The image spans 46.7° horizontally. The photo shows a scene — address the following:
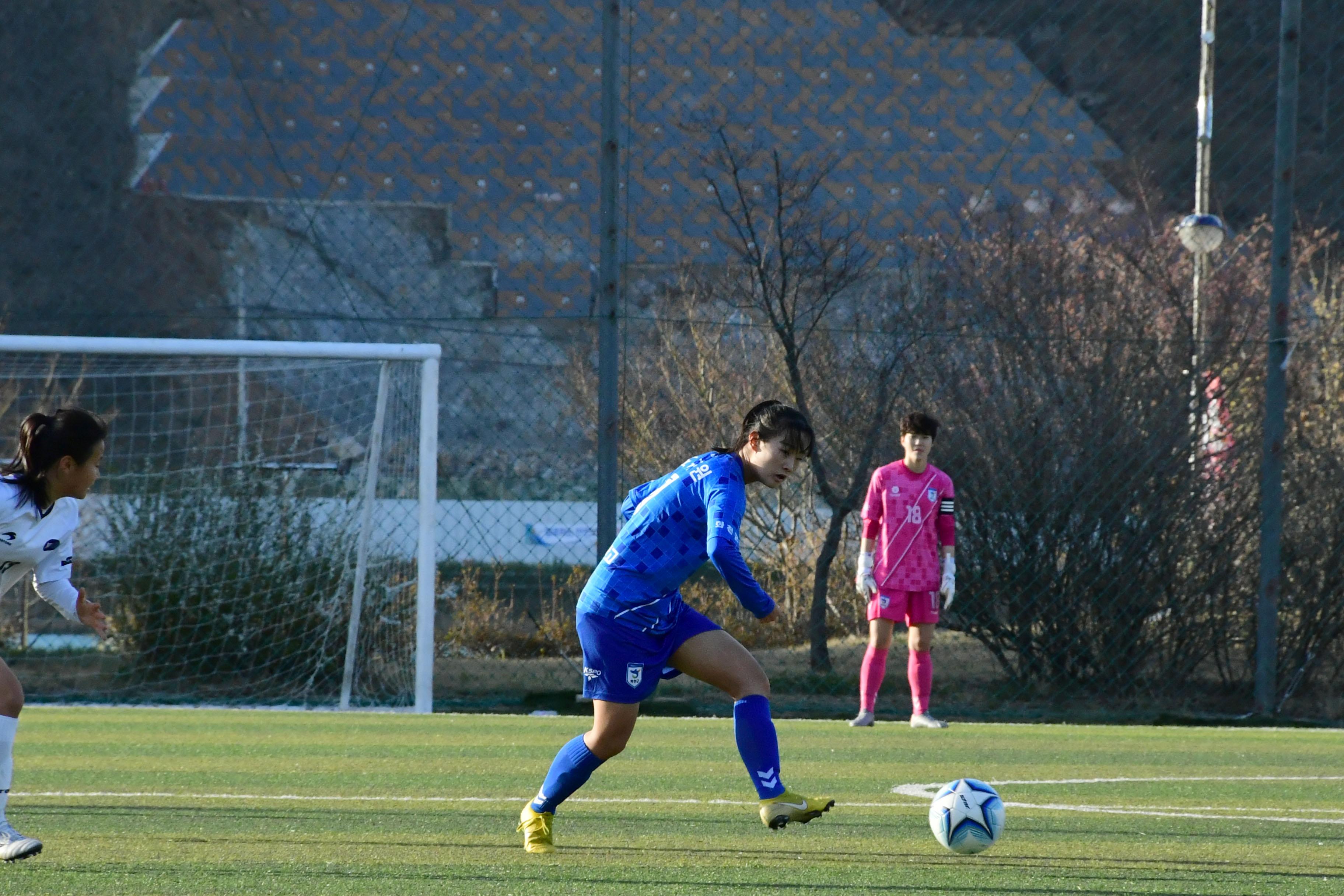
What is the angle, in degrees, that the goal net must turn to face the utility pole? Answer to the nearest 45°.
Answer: approximately 90° to its left

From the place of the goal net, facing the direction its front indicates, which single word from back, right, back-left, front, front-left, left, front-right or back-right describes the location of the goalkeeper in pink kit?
front-left

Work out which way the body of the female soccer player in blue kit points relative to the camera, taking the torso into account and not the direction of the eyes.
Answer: to the viewer's right

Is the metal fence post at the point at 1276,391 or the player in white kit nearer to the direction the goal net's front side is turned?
the player in white kit

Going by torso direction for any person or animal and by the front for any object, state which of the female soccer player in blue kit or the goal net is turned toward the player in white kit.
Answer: the goal net

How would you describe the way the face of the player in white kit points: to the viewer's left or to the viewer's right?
to the viewer's right

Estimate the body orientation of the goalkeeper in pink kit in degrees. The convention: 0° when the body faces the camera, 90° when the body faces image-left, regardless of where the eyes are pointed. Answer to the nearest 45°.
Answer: approximately 0°

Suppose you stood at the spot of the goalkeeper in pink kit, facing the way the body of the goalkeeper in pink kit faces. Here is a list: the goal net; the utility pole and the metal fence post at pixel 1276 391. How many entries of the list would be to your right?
1

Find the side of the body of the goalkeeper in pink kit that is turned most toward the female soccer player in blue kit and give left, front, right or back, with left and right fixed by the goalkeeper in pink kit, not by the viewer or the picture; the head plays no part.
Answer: front

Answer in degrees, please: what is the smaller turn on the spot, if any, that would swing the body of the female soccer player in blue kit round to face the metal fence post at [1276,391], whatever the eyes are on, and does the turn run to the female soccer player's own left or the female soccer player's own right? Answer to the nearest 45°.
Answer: approximately 45° to the female soccer player's own left

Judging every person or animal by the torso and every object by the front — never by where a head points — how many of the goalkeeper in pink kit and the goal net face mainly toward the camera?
2

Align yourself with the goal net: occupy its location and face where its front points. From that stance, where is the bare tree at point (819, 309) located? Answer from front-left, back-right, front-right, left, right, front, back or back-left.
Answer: left

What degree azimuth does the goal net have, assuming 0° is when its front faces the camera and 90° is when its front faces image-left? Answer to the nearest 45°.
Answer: approximately 0°

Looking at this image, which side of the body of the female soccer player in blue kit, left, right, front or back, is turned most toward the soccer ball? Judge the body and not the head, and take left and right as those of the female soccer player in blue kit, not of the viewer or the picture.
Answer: front
